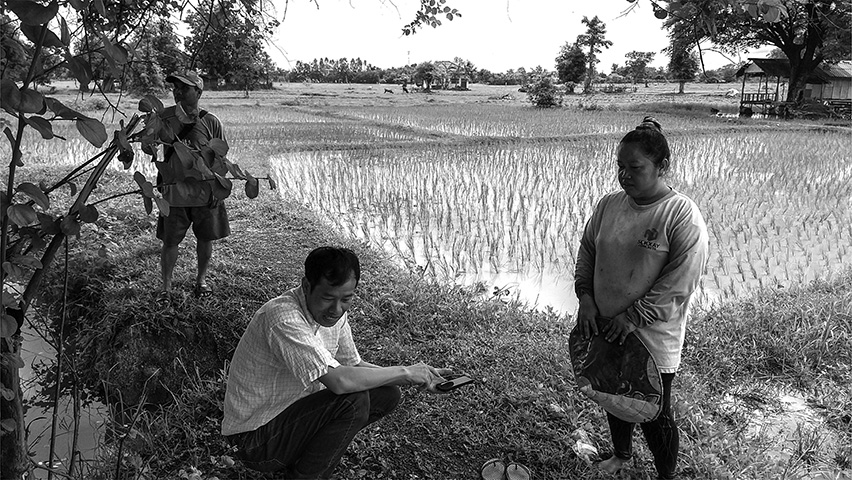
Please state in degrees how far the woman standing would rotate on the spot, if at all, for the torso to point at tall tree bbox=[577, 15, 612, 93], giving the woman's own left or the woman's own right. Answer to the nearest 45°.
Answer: approximately 135° to the woman's own right

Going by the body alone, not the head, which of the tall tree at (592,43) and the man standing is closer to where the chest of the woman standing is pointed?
the man standing

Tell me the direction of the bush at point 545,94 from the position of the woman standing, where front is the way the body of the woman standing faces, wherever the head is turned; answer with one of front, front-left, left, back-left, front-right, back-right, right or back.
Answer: back-right

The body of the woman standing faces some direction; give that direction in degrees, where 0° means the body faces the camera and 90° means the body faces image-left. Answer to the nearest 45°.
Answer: approximately 45°

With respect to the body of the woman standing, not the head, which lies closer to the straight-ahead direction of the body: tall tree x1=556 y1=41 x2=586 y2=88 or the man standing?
the man standing

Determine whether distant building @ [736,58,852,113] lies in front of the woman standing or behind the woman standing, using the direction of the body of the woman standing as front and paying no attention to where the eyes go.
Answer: behind

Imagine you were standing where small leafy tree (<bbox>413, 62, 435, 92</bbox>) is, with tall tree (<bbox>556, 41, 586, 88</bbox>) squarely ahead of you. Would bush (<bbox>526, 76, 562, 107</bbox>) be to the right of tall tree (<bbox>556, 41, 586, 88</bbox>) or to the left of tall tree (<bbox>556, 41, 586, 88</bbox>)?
right

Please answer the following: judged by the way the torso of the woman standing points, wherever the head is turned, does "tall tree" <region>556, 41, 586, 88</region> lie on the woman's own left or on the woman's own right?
on the woman's own right
